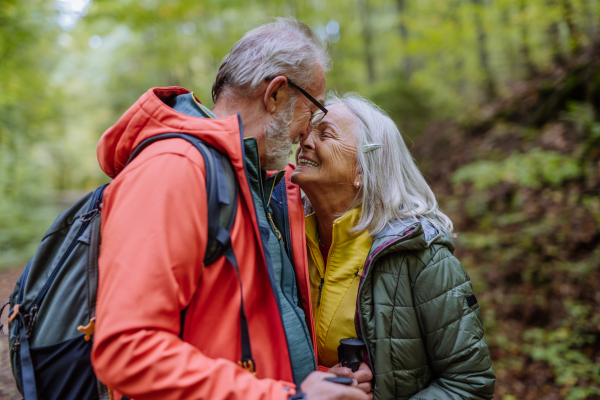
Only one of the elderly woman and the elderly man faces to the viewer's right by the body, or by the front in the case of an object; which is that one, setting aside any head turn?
the elderly man

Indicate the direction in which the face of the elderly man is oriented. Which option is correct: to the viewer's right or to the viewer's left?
to the viewer's right

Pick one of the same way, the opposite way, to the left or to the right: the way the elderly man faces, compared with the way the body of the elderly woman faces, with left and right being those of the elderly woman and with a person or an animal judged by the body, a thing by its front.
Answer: the opposite way

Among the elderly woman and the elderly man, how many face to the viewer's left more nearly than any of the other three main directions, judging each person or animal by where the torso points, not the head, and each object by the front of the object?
1

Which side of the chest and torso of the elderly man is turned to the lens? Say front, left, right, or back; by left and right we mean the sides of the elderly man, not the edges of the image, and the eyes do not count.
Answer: right

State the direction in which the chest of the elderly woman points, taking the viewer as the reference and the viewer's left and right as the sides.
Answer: facing to the left of the viewer

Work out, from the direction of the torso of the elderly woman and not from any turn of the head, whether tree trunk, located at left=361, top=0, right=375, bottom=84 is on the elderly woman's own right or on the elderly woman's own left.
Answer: on the elderly woman's own right
